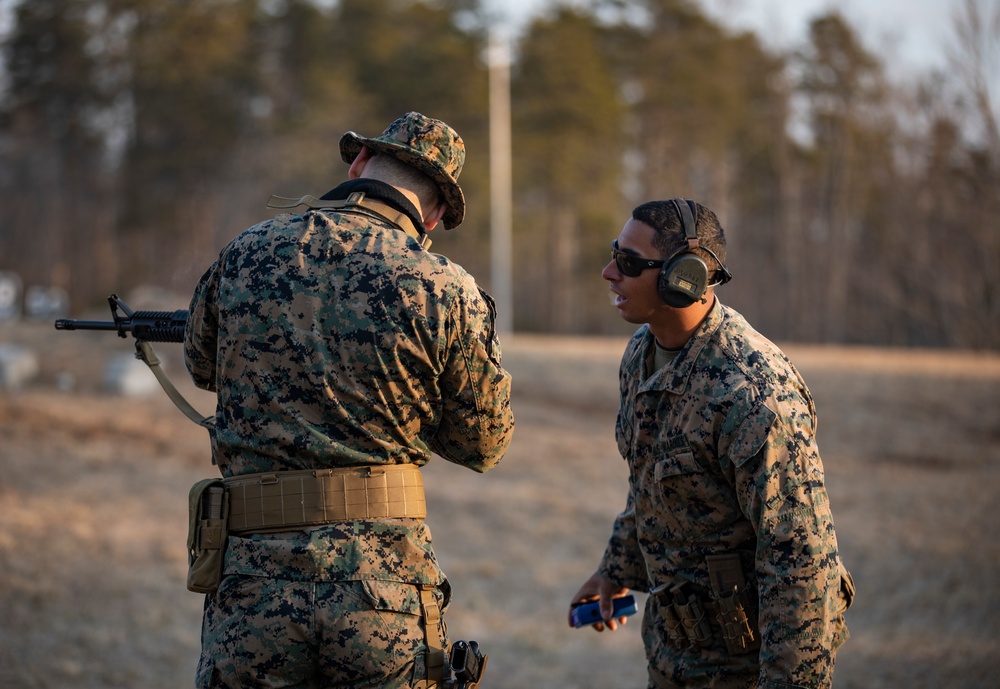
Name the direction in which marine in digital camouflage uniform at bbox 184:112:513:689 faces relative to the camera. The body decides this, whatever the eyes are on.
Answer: away from the camera

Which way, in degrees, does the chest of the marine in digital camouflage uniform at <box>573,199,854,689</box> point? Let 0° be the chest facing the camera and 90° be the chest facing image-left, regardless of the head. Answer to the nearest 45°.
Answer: approximately 45°

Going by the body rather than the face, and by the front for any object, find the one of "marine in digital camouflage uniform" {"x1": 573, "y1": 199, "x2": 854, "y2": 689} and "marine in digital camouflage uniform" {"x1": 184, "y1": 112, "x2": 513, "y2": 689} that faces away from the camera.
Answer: "marine in digital camouflage uniform" {"x1": 184, "y1": 112, "x2": 513, "y2": 689}

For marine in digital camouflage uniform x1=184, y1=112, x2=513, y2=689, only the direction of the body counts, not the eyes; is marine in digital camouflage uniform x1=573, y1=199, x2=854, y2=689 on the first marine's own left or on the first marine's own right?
on the first marine's own right

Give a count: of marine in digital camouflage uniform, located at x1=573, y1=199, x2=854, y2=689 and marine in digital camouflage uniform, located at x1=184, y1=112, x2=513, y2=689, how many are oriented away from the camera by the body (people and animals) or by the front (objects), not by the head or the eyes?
1

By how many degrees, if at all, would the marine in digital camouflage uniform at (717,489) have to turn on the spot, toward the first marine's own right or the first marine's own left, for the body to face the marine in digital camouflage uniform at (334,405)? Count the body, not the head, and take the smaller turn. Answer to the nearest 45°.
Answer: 0° — they already face them

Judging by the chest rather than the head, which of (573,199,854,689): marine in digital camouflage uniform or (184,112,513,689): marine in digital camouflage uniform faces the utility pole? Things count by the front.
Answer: (184,112,513,689): marine in digital camouflage uniform

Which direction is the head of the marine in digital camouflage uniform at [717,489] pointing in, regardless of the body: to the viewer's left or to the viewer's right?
to the viewer's left

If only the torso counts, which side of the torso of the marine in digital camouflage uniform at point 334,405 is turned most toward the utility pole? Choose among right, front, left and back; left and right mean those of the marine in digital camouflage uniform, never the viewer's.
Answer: front
